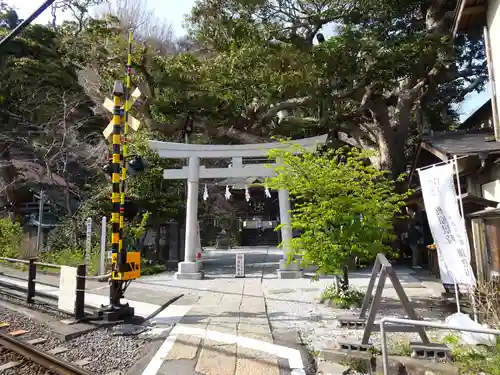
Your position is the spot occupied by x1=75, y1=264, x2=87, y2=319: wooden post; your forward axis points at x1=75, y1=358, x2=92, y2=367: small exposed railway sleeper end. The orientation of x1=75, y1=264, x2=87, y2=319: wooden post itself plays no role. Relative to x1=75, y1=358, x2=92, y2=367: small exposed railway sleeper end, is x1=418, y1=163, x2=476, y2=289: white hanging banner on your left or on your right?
left

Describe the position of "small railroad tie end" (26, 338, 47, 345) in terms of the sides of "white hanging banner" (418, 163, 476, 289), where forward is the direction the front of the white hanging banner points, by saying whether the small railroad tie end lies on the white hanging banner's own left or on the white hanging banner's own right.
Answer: on the white hanging banner's own right

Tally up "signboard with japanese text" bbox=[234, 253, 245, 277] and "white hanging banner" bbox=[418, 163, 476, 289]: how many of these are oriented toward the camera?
2

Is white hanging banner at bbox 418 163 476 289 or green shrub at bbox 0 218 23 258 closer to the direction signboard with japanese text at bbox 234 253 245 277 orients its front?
the white hanging banner

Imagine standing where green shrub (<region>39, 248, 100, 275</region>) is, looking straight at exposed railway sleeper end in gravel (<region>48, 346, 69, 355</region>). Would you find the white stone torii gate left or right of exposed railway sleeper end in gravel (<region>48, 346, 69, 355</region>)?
left

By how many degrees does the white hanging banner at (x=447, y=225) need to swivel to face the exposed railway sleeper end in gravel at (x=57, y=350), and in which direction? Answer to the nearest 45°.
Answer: approximately 45° to its right

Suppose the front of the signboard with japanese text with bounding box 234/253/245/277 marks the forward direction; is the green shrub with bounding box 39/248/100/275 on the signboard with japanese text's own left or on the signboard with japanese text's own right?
on the signboard with japanese text's own right

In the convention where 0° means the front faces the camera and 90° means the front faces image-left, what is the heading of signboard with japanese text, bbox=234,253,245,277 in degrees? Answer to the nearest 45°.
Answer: approximately 0°

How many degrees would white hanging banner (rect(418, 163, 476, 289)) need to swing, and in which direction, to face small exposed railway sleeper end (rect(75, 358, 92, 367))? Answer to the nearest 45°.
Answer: approximately 45° to its right

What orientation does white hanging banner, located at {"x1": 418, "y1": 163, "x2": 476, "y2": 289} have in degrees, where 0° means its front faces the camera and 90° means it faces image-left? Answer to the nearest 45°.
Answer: approximately 0°
